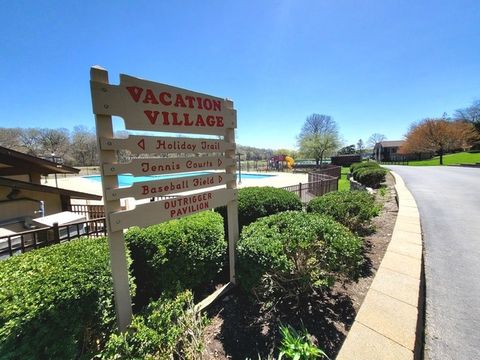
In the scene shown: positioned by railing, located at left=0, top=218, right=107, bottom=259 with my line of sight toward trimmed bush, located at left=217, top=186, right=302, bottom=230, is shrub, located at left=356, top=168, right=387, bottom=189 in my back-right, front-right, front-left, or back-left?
front-left

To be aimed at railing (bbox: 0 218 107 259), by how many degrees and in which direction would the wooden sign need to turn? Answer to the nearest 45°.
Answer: approximately 180°

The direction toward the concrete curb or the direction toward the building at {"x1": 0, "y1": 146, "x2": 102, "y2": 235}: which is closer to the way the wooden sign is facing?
the concrete curb

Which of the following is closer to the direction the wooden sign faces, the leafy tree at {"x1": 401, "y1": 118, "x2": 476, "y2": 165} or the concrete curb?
the concrete curb

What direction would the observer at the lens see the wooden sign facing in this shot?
facing the viewer and to the right of the viewer

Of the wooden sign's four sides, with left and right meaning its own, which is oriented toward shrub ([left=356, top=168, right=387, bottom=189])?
left

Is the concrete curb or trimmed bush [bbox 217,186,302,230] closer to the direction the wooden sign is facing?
the concrete curb

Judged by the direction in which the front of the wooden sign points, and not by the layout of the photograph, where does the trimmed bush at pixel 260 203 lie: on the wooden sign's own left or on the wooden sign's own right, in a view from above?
on the wooden sign's own left

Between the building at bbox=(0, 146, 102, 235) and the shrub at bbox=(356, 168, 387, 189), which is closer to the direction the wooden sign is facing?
the shrub
